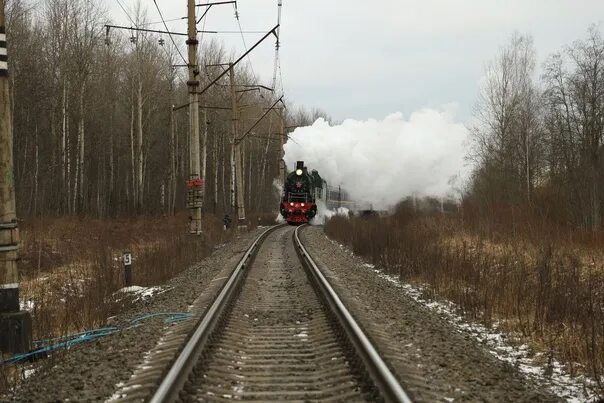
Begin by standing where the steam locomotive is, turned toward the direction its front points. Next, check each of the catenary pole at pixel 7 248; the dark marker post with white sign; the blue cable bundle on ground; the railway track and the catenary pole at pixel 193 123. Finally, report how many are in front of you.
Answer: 5

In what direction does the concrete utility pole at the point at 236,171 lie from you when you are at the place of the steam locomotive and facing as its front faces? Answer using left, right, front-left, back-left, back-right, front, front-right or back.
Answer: front-right

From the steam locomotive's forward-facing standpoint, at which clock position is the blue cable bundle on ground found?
The blue cable bundle on ground is roughly at 12 o'clock from the steam locomotive.

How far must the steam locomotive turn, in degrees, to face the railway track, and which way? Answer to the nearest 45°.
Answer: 0° — it already faces it

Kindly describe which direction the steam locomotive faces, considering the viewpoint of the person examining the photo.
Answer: facing the viewer

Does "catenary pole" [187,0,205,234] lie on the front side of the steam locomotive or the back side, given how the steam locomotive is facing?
on the front side

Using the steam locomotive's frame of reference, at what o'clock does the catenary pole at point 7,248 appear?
The catenary pole is roughly at 12 o'clock from the steam locomotive.

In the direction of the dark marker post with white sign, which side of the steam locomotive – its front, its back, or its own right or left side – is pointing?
front

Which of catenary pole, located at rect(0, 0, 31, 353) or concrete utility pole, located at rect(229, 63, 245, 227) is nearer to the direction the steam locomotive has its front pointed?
the catenary pole
